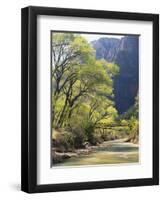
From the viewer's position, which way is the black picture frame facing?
facing the viewer and to the right of the viewer
